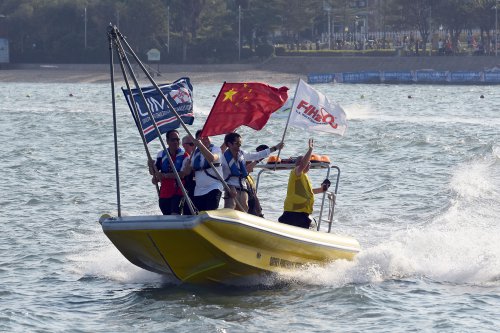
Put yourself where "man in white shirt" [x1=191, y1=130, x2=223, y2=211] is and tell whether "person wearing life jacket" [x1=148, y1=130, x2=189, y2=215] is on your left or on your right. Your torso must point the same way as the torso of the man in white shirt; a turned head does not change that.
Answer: on your right

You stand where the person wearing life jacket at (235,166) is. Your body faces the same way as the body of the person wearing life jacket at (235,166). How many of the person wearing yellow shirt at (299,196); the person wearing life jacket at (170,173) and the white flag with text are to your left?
2

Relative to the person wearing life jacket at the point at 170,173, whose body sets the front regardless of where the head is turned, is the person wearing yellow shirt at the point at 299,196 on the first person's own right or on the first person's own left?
on the first person's own left

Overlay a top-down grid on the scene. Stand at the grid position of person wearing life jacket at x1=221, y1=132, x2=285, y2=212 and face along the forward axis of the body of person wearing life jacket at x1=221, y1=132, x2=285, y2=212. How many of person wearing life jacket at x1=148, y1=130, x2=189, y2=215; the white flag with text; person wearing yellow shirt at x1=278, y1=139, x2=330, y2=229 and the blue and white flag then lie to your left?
2

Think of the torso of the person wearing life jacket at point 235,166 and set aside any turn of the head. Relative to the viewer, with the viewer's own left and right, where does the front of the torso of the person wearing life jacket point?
facing the viewer and to the right of the viewer

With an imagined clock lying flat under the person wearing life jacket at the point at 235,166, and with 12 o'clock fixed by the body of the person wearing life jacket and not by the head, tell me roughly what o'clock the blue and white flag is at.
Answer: The blue and white flag is roughly at 4 o'clock from the person wearing life jacket.

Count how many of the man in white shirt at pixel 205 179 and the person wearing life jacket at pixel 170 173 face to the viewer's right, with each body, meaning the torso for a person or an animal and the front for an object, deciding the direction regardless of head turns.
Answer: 0

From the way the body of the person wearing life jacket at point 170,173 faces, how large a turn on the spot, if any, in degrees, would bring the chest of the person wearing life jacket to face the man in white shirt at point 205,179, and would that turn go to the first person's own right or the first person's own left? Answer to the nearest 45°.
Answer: approximately 45° to the first person's own left

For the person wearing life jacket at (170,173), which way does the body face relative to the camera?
toward the camera

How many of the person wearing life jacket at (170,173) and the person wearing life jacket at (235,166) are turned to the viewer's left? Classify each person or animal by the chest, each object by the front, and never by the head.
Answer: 0
